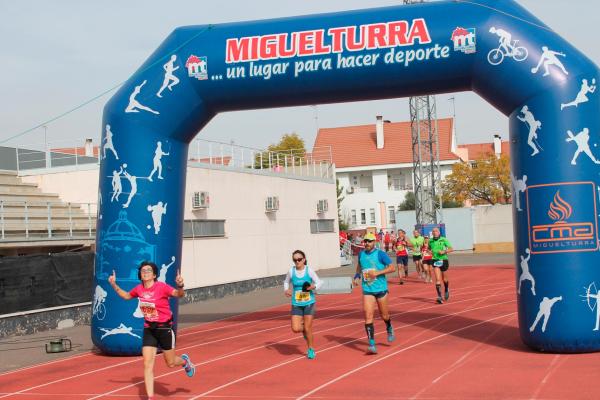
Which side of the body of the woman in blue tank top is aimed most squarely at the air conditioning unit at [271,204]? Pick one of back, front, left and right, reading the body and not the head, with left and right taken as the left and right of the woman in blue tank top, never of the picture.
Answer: back

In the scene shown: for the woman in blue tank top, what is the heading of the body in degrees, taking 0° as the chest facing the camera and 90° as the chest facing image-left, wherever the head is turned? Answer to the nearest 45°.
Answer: approximately 0°

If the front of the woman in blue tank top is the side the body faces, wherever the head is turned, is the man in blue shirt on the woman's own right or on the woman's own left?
on the woman's own left

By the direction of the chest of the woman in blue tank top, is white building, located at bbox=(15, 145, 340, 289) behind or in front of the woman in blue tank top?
behind

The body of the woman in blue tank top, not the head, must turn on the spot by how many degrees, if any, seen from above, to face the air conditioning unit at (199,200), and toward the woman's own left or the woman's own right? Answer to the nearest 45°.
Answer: approximately 180°

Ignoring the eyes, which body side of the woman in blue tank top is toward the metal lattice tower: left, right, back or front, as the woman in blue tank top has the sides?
back

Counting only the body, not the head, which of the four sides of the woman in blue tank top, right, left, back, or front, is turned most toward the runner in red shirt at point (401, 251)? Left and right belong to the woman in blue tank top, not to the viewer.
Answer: back
